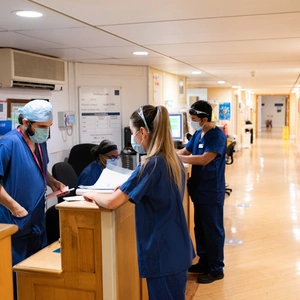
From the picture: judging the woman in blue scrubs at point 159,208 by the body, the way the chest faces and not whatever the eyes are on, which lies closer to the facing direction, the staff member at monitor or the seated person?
the seated person

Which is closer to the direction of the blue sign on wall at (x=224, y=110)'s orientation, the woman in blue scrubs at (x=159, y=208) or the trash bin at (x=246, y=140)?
the woman in blue scrubs

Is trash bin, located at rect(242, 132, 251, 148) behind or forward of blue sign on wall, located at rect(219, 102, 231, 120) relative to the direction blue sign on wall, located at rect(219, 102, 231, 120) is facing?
behind
